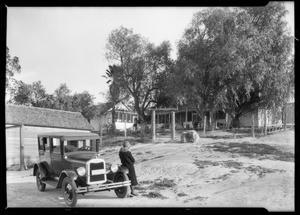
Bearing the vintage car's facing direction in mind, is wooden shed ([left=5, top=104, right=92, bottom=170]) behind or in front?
behind

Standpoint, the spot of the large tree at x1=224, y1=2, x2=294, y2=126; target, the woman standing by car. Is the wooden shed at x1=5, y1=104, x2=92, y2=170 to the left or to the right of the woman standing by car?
right

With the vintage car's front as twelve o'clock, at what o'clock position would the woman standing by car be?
The woman standing by car is roughly at 11 o'clock from the vintage car.
